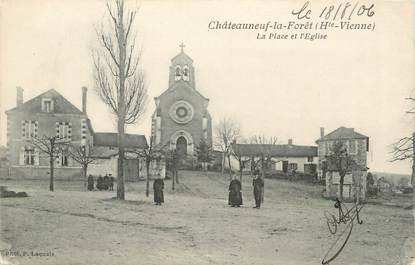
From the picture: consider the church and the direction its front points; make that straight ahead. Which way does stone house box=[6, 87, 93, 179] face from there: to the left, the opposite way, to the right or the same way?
the same way

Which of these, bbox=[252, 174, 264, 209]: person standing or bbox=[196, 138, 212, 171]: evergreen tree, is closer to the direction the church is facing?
the person standing

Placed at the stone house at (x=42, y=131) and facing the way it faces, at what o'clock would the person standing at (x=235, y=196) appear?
The person standing is roughly at 10 o'clock from the stone house.

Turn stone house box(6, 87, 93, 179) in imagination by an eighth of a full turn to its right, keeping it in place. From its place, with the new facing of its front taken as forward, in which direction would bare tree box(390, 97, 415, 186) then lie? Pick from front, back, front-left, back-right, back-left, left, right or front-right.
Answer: left

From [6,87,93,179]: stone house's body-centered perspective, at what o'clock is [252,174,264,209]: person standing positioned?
The person standing is roughly at 10 o'clock from the stone house.

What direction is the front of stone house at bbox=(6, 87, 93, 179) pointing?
toward the camera
